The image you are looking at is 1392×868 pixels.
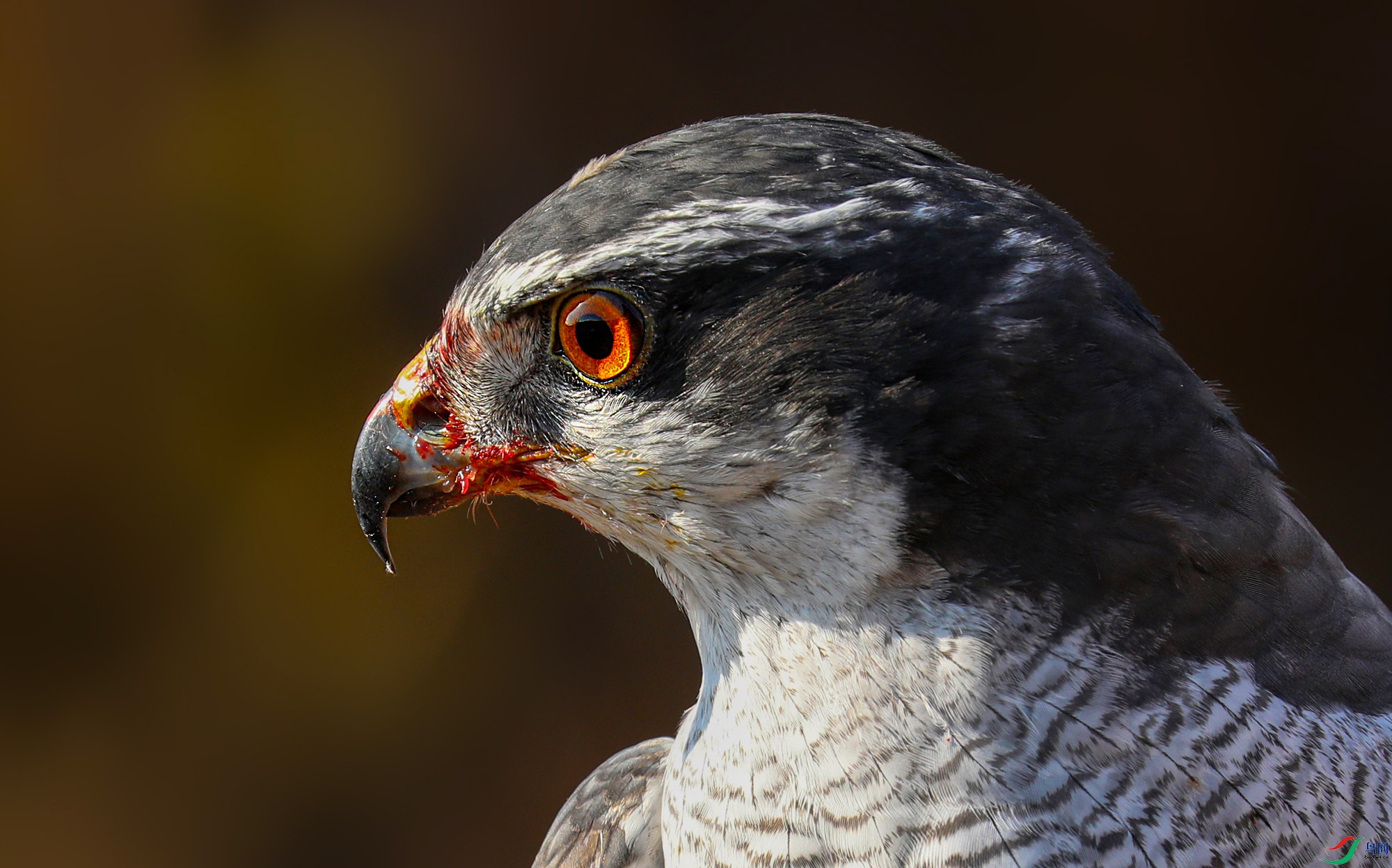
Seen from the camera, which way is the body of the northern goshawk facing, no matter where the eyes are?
to the viewer's left
